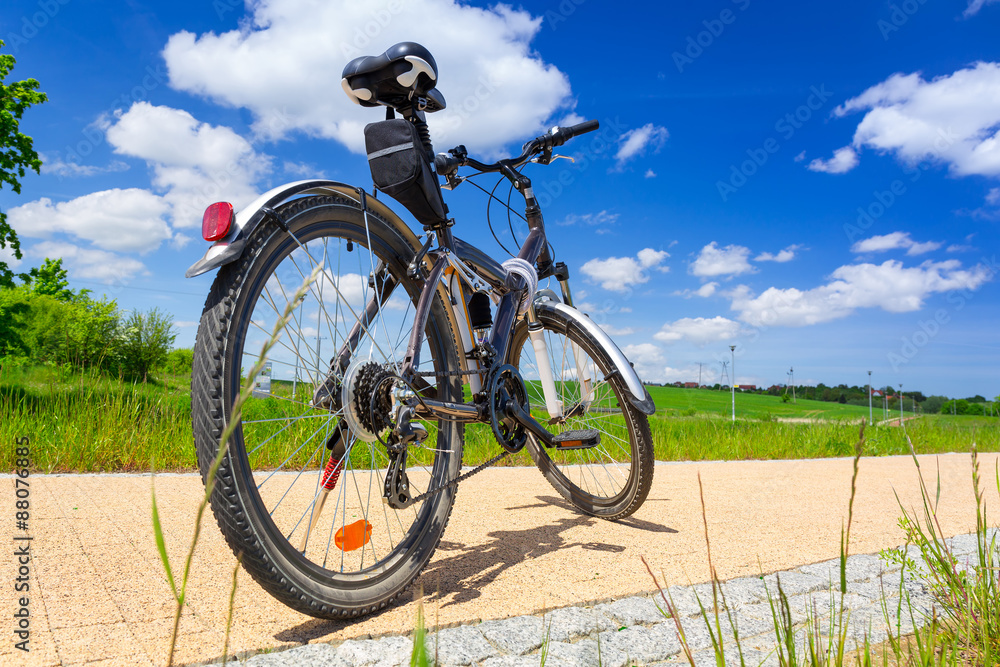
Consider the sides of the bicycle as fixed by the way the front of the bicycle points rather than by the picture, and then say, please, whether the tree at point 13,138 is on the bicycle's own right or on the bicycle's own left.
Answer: on the bicycle's own left

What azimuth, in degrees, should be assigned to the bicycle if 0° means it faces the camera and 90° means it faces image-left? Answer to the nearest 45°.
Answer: approximately 225°

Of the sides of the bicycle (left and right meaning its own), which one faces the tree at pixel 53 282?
left

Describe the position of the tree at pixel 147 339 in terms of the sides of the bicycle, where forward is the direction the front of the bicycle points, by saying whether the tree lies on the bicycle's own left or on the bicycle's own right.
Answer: on the bicycle's own left

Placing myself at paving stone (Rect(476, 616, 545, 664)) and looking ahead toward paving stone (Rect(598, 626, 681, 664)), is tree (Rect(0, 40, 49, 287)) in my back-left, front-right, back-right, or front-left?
back-left
